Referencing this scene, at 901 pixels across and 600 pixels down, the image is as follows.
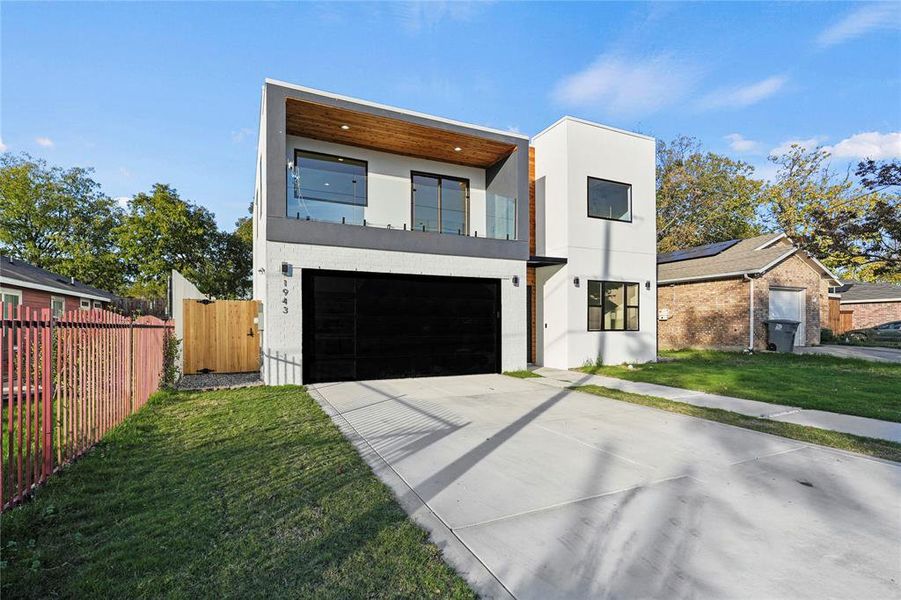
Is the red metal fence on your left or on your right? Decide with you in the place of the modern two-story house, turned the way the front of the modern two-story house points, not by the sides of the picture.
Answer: on your right

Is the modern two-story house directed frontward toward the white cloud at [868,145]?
no

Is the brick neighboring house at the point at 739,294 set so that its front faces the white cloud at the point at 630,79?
no

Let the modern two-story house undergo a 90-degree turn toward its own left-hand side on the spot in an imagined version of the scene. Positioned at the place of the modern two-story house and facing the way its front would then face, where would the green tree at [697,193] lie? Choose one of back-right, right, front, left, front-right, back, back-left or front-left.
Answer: front

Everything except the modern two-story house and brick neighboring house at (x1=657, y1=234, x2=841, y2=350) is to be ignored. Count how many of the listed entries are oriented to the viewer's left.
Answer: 0

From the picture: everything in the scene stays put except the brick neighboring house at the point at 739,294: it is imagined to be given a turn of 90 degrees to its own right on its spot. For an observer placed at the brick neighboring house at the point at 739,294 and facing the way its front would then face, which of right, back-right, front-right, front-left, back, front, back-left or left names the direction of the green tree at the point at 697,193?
back-right

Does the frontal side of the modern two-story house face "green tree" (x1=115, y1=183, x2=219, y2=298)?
no

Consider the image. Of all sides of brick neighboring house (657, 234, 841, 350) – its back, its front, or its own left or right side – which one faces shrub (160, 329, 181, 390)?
right

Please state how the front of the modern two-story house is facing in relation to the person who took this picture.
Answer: facing the viewer and to the right of the viewer

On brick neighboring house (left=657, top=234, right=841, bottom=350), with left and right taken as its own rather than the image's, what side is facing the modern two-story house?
right

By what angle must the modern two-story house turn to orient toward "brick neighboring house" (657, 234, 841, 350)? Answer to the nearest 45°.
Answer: approximately 90° to its left

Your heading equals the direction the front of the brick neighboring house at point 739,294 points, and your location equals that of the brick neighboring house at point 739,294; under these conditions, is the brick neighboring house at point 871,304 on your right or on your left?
on your left
